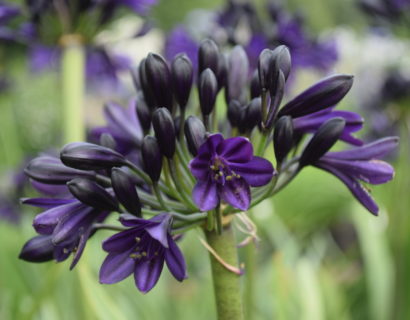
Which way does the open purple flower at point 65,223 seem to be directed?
to the viewer's left

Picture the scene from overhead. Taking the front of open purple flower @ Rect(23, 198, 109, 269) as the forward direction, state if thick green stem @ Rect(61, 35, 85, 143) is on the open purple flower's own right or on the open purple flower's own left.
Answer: on the open purple flower's own right

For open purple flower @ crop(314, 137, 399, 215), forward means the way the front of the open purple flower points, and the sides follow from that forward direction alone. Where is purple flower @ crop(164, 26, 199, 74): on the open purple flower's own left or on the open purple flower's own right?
on the open purple flower's own left

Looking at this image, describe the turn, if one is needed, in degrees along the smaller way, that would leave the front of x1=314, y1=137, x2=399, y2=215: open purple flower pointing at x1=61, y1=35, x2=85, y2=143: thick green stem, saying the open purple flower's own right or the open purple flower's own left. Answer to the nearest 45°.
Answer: approximately 135° to the open purple flower's own left

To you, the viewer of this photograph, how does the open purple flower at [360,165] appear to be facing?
facing to the right of the viewer

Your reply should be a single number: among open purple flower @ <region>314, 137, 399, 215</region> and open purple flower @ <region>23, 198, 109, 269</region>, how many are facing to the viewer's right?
1

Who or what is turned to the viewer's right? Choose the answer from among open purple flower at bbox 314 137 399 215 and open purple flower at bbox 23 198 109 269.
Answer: open purple flower at bbox 314 137 399 215

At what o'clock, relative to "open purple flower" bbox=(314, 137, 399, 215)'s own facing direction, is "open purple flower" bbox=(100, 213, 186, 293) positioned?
"open purple flower" bbox=(100, 213, 186, 293) is roughly at 5 o'clock from "open purple flower" bbox=(314, 137, 399, 215).
